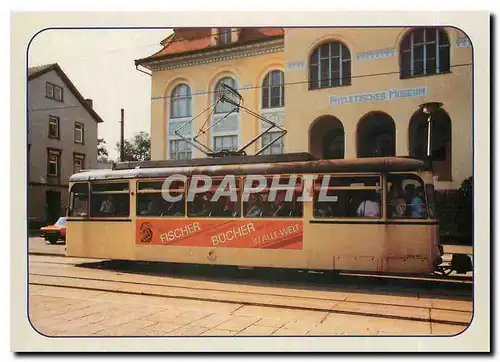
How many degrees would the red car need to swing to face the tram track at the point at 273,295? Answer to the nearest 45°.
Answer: approximately 180°

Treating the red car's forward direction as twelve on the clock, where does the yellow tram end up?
The yellow tram is roughly at 8 o'clock from the red car.

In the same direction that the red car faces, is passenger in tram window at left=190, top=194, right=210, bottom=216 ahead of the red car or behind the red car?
behind

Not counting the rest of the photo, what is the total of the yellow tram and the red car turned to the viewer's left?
2

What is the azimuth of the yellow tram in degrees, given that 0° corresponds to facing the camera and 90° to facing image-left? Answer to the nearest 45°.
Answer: approximately 90°

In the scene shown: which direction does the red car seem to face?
to the viewer's left

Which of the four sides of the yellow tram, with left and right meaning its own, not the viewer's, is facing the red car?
front
